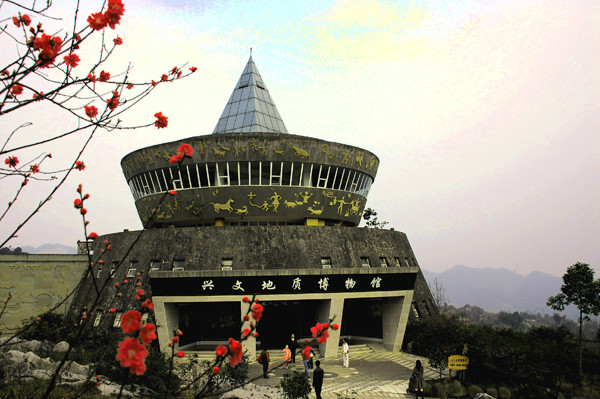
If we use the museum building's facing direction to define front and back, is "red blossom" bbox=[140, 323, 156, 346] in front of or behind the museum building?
in front

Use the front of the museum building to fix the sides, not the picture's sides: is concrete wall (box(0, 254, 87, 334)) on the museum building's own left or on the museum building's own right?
on the museum building's own right

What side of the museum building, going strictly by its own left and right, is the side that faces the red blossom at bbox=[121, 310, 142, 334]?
front

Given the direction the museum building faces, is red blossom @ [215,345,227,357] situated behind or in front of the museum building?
in front

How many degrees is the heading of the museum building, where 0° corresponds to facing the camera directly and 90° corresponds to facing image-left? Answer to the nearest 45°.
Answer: approximately 0°

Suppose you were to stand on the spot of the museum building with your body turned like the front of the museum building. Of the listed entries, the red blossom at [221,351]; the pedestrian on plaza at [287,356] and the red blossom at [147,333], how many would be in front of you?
3

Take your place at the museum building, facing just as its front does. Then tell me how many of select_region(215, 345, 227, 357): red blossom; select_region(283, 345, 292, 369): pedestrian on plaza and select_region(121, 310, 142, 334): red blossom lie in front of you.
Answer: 3

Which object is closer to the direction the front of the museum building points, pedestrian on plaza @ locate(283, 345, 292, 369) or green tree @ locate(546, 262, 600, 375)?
the pedestrian on plaza

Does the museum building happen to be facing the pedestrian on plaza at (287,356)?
yes

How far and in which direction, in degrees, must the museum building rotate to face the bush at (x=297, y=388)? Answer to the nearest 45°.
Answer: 0° — it already faces it

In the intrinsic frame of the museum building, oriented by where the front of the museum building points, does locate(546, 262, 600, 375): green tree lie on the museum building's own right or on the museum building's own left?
on the museum building's own left

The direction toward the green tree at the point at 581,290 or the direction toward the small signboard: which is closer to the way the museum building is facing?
the small signboard

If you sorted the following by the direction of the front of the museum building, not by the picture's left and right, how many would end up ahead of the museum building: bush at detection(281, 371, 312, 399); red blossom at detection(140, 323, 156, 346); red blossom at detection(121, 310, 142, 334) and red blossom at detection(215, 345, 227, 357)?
4
